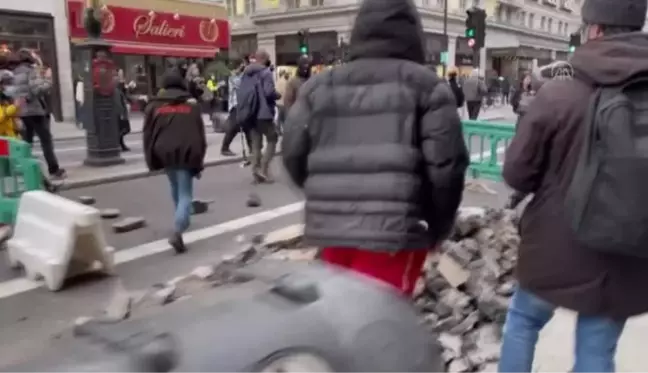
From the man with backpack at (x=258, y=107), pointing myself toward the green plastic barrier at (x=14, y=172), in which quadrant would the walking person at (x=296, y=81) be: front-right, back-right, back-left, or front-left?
back-right

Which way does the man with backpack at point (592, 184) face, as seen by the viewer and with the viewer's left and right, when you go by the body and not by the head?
facing away from the viewer and to the left of the viewer

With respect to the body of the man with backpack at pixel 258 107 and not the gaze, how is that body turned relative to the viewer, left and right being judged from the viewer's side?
facing away from the viewer and to the right of the viewer

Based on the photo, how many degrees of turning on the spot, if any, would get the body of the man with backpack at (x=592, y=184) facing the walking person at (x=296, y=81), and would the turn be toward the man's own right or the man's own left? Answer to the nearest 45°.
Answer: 0° — they already face them

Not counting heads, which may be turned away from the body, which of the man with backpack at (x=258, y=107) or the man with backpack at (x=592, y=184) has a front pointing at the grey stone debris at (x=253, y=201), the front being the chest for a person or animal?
the man with backpack at (x=592, y=184)
